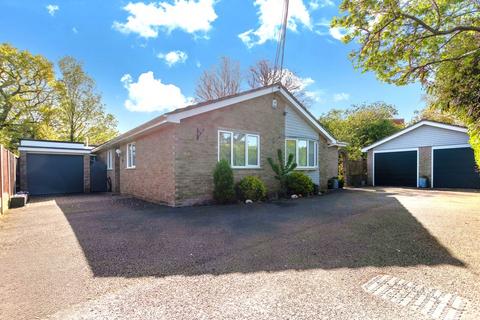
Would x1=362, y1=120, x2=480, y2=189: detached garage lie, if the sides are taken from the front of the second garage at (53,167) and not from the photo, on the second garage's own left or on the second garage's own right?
on the second garage's own left

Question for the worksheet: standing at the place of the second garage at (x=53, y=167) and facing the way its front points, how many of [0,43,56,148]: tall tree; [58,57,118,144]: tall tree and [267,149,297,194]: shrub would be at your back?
2

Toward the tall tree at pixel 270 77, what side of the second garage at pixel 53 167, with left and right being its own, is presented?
left

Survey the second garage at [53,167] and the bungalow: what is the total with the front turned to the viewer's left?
0

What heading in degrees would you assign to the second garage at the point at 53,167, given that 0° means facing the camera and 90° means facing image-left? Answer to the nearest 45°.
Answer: approximately 0°

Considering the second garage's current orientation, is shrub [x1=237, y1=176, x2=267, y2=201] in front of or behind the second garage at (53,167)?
in front

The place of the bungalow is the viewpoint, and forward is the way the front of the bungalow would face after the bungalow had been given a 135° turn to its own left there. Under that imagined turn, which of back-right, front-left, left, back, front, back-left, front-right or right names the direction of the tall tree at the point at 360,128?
front-right

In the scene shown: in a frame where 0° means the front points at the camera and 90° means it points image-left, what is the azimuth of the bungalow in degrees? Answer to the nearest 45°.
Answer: approximately 315°
